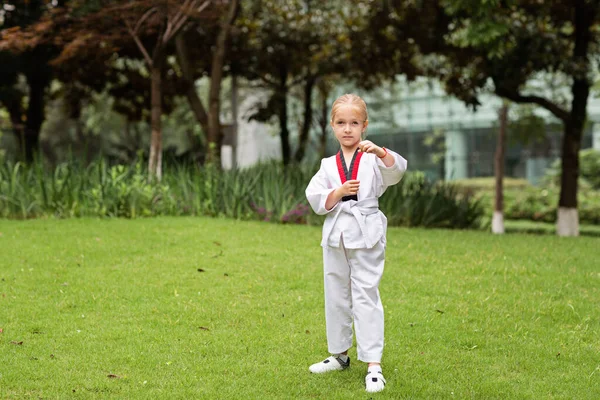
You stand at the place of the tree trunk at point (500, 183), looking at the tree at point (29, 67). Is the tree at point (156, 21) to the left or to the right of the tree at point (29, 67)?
left

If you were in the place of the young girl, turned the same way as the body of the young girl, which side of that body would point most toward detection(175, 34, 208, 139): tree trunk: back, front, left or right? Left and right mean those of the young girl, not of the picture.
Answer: back

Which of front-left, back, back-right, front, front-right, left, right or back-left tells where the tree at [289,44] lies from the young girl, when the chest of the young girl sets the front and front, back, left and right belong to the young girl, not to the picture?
back

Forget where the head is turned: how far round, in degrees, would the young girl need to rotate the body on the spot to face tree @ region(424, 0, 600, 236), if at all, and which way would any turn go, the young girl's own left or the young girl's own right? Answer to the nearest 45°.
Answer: approximately 180°

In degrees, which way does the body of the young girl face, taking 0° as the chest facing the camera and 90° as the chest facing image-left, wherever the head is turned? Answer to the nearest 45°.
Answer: approximately 0°

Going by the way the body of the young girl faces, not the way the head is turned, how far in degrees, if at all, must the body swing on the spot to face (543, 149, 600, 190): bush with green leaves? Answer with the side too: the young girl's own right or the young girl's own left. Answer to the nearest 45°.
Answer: approximately 180°

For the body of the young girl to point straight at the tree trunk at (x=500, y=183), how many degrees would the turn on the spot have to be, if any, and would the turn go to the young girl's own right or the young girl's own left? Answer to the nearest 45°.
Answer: approximately 180°

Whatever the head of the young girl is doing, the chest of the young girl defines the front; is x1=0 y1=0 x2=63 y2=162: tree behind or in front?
behind
